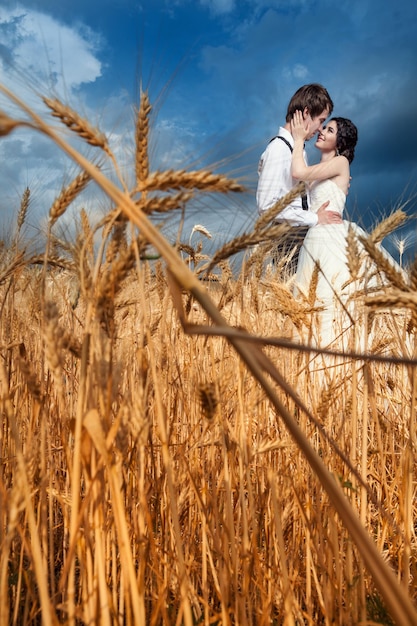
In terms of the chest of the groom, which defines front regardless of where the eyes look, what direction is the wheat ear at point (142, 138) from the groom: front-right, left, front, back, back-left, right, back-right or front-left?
right

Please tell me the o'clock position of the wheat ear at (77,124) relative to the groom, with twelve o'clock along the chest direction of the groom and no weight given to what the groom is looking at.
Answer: The wheat ear is roughly at 3 o'clock from the groom.

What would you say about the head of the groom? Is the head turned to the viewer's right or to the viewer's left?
to the viewer's right

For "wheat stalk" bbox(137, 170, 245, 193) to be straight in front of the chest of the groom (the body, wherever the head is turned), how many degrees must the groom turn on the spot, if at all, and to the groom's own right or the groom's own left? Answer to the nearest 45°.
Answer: approximately 90° to the groom's own right

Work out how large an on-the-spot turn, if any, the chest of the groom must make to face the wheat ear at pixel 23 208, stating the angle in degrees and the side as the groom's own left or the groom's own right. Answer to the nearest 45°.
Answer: approximately 90° to the groom's own right

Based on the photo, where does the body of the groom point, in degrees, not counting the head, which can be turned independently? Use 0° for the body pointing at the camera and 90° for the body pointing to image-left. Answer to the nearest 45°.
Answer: approximately 270°

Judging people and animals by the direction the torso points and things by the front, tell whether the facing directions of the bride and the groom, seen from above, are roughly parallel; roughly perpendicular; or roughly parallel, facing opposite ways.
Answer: roughly parallel, facing opposite ways

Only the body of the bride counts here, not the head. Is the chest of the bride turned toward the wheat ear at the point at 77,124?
no

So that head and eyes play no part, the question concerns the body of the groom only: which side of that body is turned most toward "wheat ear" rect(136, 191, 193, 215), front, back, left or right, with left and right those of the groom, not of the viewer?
right

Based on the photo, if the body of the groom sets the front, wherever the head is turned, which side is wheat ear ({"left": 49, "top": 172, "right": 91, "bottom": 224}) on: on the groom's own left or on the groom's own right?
on the groom's own right

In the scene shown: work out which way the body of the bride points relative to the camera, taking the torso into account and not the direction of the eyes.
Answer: to the viewer's left

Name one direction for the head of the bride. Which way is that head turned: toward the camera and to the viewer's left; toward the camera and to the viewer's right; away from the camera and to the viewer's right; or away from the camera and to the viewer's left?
toward the camera and to the viewer's left
